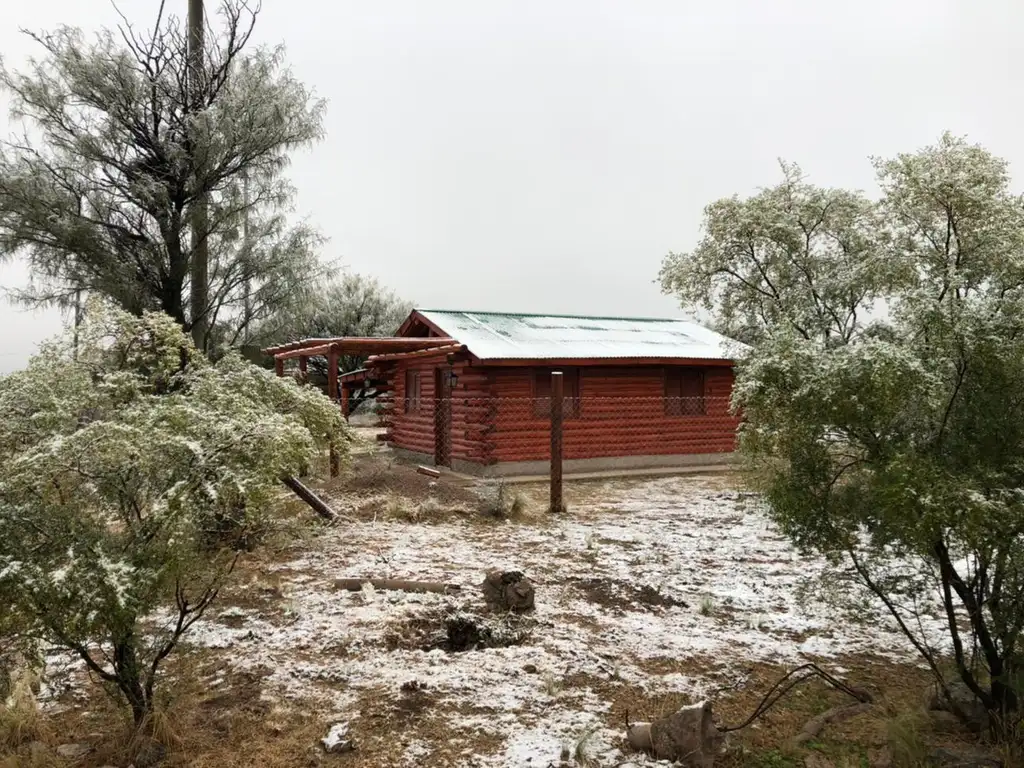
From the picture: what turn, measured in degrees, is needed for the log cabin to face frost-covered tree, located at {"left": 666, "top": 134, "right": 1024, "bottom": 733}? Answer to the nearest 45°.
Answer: approximately 45° to its left

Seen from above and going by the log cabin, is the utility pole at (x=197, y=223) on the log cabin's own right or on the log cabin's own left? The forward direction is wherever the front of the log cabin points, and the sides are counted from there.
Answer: on the log cabin's own right

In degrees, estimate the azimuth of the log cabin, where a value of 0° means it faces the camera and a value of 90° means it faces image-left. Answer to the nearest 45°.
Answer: approximately 45°

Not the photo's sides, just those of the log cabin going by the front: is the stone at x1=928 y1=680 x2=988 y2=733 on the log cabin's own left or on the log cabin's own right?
on the log cabin's own left

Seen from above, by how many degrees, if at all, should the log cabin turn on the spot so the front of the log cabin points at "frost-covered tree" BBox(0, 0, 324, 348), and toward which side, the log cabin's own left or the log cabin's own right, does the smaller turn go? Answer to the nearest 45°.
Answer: approximately 45° to the log cabin's own right

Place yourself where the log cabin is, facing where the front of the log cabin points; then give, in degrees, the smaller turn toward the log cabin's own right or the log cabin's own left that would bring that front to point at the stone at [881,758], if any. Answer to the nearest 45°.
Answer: approximately 45° to the log cabin's own left
